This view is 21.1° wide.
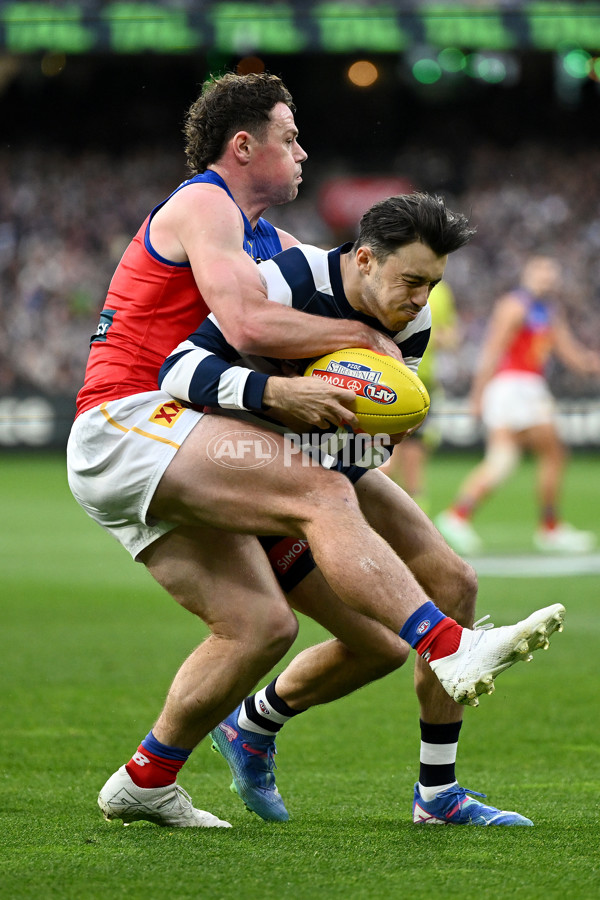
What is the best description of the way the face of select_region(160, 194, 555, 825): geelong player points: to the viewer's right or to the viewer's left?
to the viewer's right

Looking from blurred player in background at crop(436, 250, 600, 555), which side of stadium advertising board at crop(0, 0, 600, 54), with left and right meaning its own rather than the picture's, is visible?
front

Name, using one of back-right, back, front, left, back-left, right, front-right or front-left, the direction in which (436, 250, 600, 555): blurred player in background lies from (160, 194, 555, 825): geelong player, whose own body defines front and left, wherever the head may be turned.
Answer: back-left

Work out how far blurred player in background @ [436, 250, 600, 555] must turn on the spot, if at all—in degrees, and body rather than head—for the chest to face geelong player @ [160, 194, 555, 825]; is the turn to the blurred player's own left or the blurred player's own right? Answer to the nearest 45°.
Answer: approximately 45° to the blurred player's own right

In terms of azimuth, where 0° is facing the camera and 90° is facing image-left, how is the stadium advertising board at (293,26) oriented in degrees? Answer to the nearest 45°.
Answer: approximately 0°
